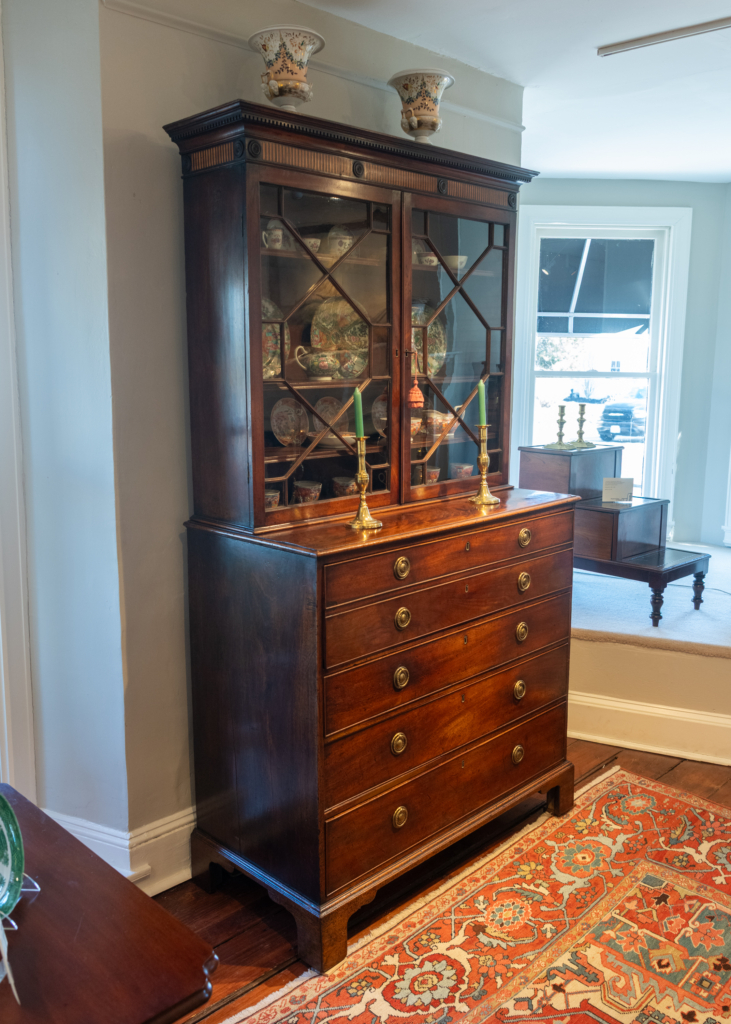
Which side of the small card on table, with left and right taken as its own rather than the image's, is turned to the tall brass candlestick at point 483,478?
front

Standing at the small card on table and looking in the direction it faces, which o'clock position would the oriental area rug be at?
The oriental area rug is roughly at 12 o'clock from the small card on table.

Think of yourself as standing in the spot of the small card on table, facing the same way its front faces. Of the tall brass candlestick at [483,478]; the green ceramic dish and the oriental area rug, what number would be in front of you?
3

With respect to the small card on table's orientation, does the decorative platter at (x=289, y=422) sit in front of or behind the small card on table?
in front

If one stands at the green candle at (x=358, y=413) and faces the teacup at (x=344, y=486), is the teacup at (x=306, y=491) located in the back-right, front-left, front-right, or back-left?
front-left

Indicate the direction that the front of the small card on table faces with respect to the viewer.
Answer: facing the viewer

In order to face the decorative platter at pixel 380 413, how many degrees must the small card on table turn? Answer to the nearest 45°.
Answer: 0° — it already faces it

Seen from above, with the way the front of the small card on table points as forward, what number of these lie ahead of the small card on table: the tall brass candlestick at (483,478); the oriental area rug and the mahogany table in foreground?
3
